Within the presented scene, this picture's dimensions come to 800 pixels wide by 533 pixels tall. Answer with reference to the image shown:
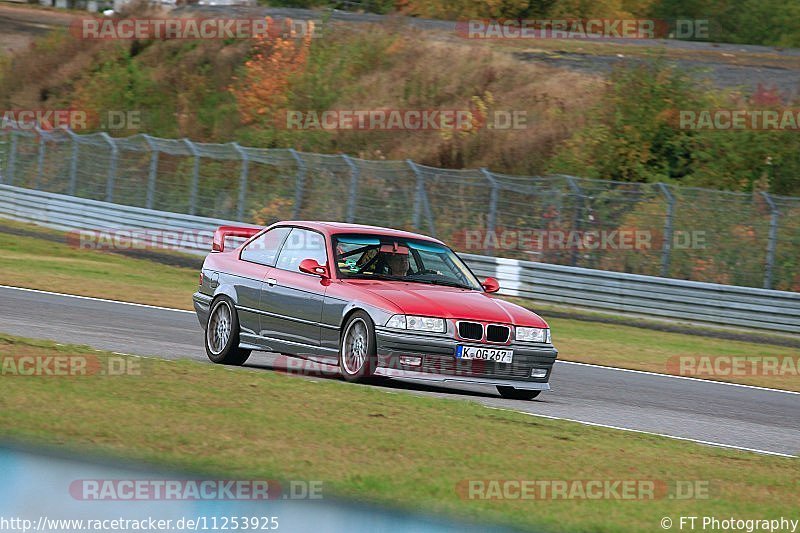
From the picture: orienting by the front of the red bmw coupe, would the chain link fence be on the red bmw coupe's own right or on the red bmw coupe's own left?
on the red bmw coupe's own left

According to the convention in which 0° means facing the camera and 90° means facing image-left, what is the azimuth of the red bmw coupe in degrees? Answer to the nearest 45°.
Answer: approximately 315°

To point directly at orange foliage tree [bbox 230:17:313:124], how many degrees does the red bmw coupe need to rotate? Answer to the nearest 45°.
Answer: approximately 135° to its left
